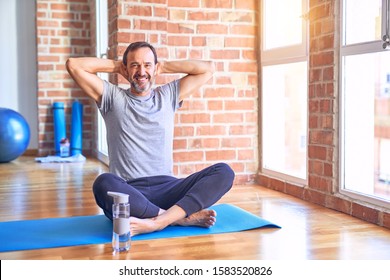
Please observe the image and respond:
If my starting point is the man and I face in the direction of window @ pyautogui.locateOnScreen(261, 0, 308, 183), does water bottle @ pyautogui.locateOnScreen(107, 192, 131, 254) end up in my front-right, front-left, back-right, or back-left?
back-right

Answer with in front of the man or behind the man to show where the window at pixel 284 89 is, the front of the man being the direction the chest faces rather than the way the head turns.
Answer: behind

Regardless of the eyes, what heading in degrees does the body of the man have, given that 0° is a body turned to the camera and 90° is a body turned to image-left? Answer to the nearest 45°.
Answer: approximately 0°

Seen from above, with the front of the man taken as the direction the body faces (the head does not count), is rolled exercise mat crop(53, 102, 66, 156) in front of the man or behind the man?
behind

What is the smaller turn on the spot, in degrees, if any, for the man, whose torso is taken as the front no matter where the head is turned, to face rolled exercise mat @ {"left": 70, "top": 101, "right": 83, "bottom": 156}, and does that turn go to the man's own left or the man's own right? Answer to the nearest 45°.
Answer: approximately 180°
